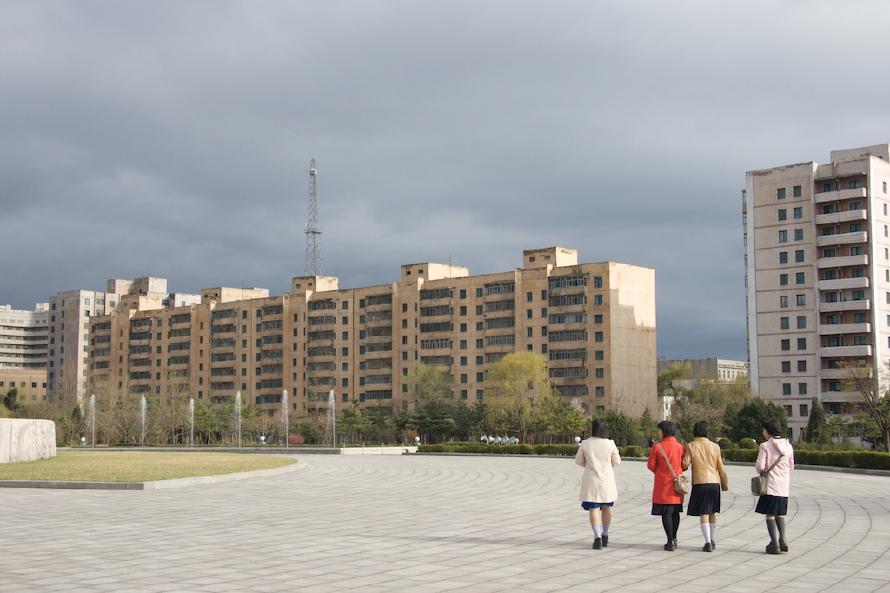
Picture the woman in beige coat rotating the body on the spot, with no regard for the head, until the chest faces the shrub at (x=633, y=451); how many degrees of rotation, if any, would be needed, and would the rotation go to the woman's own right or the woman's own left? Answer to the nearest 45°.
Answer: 0° — they already face it

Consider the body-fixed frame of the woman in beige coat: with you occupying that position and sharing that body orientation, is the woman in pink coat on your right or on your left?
on your right

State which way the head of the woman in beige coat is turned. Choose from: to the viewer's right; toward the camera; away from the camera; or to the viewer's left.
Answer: away from the camera

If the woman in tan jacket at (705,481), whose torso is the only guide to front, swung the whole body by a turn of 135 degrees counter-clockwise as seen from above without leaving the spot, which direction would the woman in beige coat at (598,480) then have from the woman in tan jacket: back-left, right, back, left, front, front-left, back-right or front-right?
front-right

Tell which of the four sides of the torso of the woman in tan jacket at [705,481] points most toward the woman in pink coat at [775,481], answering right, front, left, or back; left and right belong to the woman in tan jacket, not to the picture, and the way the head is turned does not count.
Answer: right

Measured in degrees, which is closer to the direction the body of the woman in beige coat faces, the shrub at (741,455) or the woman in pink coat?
the shrub

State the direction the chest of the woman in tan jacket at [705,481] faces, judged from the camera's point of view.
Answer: away from the camera

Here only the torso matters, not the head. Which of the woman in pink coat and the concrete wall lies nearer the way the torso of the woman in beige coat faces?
the concrete wall

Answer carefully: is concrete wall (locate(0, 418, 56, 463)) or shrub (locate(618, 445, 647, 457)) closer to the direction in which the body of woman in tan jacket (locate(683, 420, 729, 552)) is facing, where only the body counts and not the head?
the shrub

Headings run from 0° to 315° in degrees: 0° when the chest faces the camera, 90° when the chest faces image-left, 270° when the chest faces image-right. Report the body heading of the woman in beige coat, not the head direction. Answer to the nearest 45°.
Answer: approximately 180°

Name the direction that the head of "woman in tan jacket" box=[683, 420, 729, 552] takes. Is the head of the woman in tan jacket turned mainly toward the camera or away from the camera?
away from the camera

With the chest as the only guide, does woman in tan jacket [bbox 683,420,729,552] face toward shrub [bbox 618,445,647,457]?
yes

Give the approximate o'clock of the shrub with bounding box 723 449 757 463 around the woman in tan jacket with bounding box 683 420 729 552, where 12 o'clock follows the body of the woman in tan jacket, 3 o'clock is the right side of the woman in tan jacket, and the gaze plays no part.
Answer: The shrub is roughly at 12 o'clock from the woman in tan jacket.

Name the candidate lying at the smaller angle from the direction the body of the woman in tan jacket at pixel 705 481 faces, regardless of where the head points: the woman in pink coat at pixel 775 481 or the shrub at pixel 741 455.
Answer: the shrub
